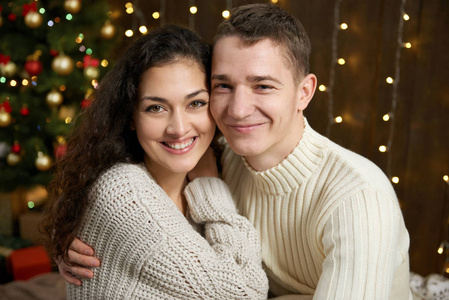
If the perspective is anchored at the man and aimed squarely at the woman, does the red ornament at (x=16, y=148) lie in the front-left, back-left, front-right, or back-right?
front-right

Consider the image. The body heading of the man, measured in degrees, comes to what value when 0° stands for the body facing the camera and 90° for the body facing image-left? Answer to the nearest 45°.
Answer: approximately 45°

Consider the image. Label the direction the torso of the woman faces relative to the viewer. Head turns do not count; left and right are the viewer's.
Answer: facing the viewer and to the right of the viewer

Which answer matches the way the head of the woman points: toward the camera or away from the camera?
toward the camera

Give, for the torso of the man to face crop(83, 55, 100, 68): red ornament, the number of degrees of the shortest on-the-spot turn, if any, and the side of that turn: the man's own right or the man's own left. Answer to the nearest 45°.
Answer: approximately 90° to the man's own right

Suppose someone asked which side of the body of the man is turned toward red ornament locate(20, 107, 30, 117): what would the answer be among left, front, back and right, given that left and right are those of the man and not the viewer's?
right

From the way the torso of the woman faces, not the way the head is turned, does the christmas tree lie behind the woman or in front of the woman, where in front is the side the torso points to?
behind

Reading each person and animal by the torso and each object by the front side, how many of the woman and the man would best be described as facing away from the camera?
0

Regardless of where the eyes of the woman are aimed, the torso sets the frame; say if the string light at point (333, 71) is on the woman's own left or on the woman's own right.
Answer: on the woman's own left

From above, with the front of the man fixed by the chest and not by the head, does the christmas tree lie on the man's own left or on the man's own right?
on the man's own right

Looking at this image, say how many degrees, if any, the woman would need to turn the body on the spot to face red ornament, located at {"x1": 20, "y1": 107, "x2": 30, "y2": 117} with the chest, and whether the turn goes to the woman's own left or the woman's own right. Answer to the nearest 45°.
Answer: approximately 180°
